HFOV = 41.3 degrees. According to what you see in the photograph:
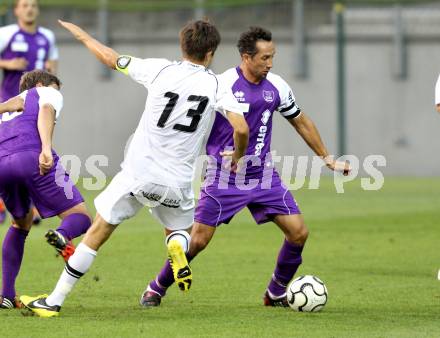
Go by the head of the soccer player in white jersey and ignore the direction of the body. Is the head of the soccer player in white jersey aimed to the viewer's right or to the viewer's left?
to the viewer's right

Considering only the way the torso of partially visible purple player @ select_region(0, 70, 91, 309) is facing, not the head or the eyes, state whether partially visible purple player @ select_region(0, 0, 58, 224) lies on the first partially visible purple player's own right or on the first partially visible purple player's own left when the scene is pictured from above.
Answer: on the first partially visible purple player's own left

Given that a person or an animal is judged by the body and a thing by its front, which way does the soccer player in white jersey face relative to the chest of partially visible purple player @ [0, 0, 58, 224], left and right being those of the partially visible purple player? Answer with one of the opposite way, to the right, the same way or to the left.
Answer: the opposite way

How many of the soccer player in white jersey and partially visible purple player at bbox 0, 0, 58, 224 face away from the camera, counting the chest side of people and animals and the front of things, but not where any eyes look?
1

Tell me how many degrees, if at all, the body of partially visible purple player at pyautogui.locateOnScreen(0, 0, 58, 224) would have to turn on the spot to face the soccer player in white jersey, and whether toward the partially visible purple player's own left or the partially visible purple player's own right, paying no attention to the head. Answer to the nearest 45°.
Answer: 0° — they already face them

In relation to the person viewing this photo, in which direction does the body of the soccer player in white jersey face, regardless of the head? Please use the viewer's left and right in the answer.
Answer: facing away from the viewer

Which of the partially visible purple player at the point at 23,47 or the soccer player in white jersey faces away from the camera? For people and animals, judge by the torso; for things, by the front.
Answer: the soccer player in white jersey
